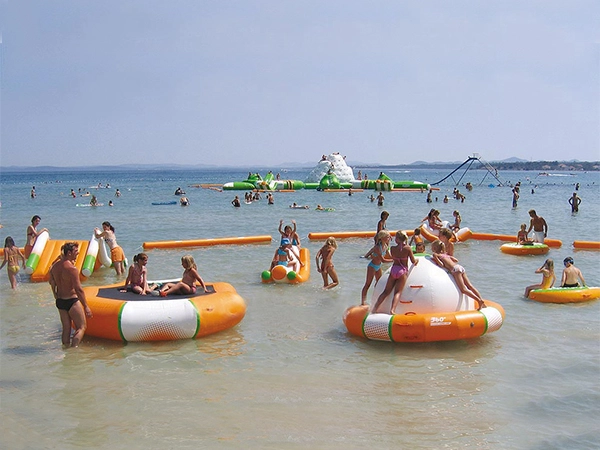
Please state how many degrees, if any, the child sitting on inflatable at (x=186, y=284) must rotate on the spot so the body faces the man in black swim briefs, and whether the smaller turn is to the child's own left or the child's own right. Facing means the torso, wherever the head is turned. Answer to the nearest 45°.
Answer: approximately 45° to the child's own left

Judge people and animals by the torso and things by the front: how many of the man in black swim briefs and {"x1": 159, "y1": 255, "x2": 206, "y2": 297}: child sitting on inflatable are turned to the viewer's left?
1

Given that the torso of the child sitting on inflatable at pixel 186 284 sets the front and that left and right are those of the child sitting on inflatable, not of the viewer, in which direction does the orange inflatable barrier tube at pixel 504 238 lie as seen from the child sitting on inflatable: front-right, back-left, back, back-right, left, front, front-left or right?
back-right

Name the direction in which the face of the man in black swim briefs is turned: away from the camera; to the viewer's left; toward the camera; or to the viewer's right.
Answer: to the viewer's right

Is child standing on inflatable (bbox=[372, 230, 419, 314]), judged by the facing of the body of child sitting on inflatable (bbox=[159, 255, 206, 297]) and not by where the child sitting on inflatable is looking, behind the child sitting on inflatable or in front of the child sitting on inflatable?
behind

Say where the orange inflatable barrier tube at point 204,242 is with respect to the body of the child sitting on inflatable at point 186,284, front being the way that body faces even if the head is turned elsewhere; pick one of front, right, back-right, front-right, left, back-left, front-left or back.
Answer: right

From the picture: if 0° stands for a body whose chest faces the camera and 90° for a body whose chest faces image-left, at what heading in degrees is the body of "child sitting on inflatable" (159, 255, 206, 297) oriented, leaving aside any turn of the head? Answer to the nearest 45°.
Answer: approximately 90°

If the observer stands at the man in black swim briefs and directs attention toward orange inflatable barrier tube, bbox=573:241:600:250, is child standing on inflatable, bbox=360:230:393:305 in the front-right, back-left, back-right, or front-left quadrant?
front-right

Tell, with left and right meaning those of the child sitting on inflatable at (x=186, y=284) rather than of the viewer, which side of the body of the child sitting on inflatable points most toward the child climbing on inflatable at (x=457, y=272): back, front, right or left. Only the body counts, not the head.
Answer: back
